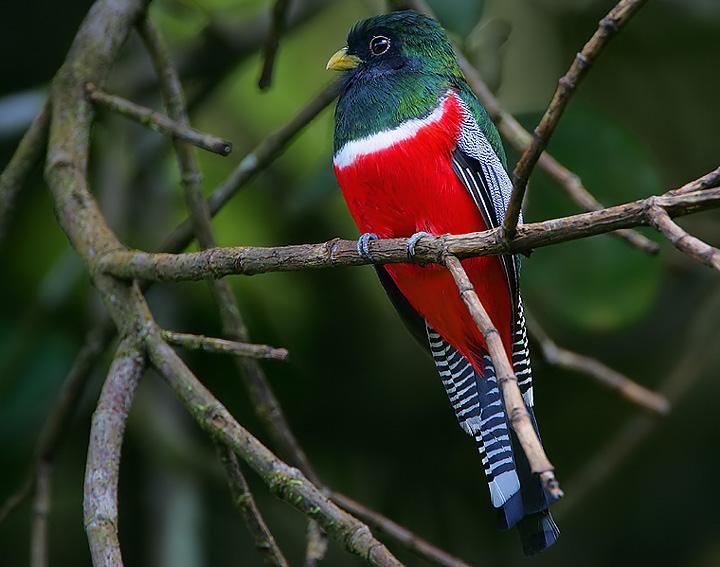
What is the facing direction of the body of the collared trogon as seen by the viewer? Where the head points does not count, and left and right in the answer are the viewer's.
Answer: facing the viewer and to the left of the viewer

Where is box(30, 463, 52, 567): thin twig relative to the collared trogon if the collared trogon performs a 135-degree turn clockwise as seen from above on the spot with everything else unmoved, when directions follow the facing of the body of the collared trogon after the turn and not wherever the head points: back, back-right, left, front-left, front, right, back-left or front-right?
left

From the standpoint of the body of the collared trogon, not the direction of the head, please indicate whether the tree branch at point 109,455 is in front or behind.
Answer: in front

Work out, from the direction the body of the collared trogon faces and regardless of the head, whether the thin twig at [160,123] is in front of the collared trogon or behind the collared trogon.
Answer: in front
